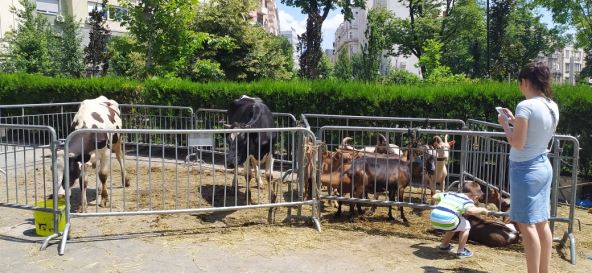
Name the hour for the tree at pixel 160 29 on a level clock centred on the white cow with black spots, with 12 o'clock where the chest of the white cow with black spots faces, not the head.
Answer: The tree is roughly at 5 o'clock from the white cow with black spots.

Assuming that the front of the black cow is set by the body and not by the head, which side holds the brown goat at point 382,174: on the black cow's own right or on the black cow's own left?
on the black cow's own left

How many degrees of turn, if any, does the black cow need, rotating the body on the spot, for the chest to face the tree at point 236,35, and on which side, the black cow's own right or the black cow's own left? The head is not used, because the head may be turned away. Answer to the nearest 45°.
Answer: approximately 135° to the black cow's own right

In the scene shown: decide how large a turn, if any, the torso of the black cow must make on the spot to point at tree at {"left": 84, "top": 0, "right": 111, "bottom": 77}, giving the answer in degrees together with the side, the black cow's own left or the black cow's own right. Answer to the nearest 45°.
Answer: approximately 135° to the black cow's own right

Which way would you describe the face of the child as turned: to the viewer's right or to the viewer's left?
to the viewer's right

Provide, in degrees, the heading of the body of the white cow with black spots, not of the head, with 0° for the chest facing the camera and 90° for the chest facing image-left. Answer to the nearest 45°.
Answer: approximately 45°

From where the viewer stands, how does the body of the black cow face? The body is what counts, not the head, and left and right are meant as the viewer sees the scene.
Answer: facing the viewer and to the left of the viewer

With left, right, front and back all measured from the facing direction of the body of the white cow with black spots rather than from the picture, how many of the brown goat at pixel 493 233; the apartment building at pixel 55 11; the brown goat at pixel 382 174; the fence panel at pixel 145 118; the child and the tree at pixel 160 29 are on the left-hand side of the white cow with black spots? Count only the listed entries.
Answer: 3

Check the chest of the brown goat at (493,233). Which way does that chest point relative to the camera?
to the viewer's right
